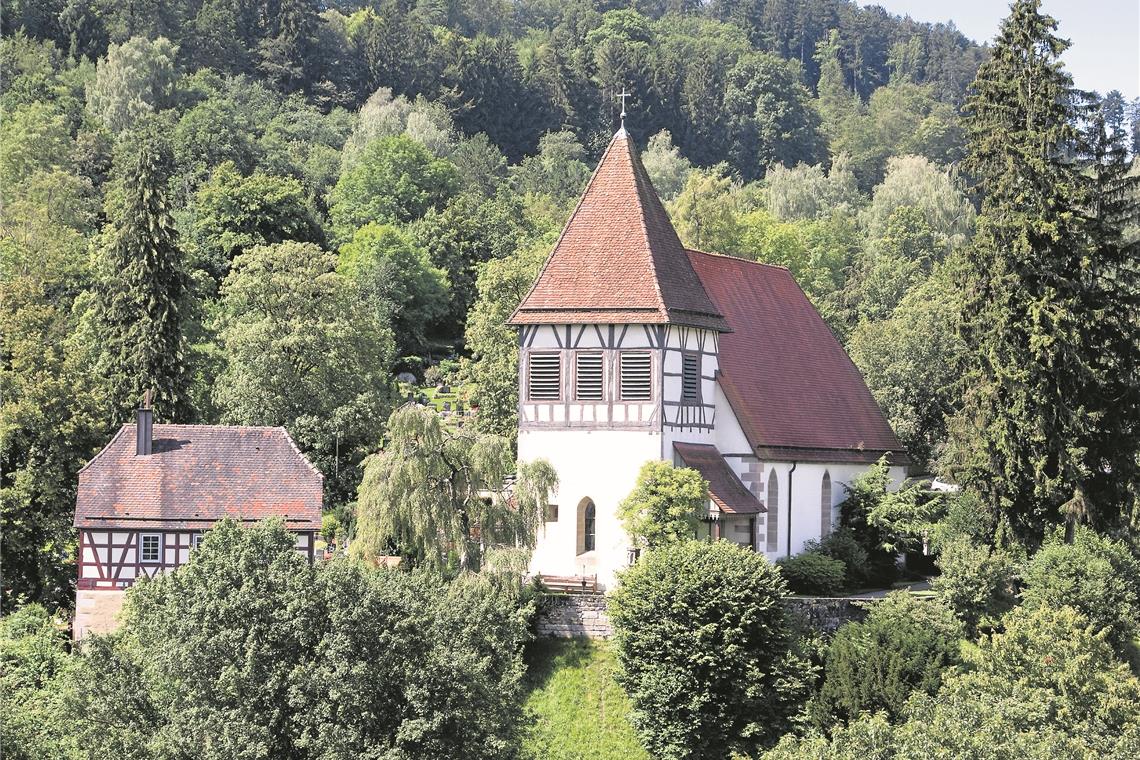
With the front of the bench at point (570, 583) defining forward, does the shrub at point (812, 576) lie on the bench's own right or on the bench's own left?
on the bench's own left

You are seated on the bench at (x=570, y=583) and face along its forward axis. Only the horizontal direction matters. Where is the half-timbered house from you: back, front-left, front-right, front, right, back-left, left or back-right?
right

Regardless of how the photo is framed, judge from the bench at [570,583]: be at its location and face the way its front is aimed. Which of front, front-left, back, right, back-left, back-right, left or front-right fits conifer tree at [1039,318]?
left

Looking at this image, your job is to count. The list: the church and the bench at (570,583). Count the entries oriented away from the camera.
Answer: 0

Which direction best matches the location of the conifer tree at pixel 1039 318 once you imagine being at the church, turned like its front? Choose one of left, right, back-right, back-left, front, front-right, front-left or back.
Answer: back-left

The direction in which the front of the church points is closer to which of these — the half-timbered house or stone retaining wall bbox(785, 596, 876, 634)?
the half-timbered house

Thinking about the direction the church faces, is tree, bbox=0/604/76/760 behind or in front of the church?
in front

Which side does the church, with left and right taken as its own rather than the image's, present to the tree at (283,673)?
front

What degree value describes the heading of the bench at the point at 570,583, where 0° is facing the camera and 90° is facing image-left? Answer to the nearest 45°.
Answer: approximately 0°
